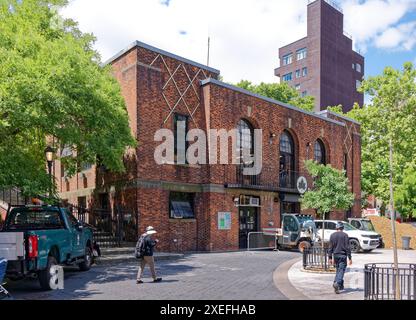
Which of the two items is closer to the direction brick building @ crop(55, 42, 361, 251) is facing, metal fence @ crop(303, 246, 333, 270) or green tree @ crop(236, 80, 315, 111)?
the metal fence

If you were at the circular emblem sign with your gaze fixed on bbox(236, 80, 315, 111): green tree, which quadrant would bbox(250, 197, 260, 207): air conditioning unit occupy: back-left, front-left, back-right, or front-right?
back-left

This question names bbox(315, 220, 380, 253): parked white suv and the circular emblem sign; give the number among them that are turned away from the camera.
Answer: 0

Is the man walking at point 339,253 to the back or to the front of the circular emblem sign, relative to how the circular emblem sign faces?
to the front

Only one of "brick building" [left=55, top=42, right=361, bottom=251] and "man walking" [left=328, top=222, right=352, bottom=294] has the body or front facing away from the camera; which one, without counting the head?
the man walking

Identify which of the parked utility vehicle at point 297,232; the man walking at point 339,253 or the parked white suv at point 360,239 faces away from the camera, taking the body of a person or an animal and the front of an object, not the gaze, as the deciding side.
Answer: the man walking

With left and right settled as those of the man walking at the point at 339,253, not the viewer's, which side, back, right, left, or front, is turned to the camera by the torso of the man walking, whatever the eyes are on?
back
